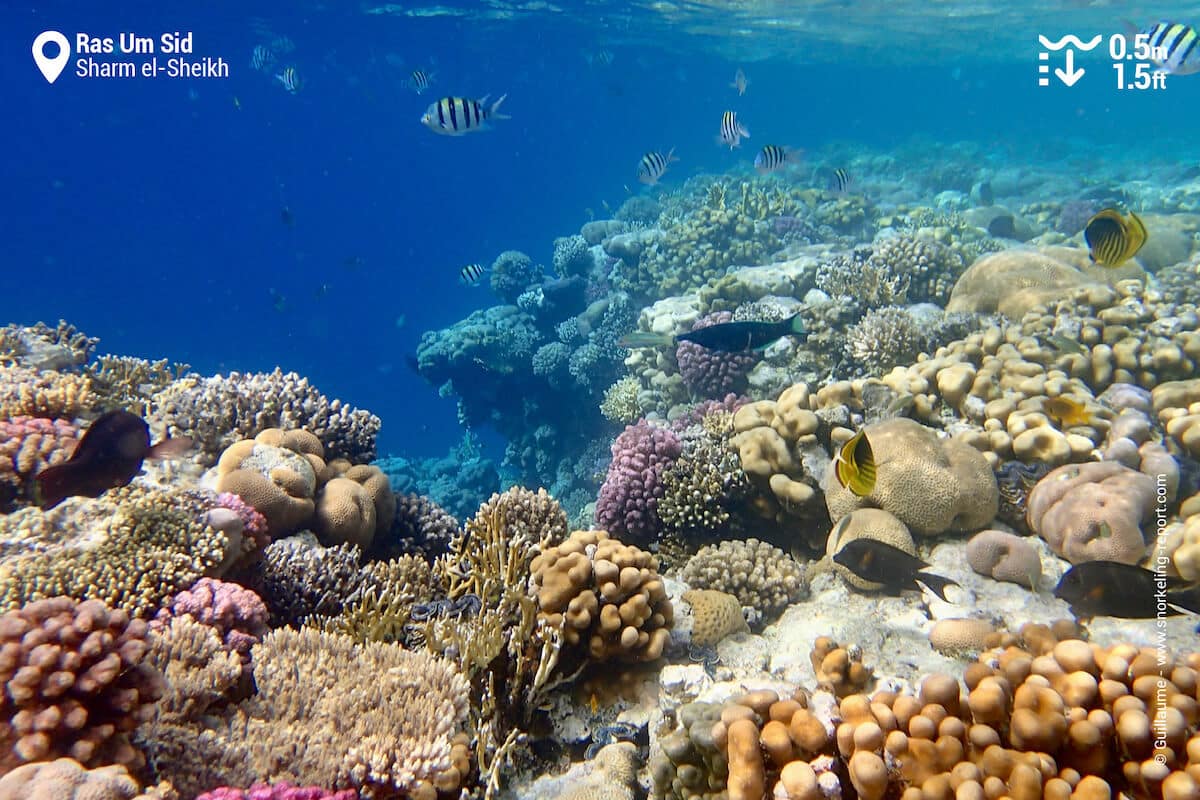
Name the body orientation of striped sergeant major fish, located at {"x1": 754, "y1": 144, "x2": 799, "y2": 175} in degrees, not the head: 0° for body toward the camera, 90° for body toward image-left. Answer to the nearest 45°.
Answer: approximately 90°

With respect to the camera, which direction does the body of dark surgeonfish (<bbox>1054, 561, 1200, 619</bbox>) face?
to the viewer's left

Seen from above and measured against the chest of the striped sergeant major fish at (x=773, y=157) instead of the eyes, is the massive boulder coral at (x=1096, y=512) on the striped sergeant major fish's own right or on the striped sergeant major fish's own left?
on the striped sergeant major fish's own left

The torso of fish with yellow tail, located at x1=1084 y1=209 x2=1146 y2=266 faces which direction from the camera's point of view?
to the viewer's left

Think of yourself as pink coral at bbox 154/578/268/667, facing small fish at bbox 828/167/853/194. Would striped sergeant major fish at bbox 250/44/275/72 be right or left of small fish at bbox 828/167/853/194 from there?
left

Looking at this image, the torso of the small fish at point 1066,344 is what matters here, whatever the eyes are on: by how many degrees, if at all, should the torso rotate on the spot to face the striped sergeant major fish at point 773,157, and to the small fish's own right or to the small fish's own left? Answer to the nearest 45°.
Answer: approximately 45° to the small fish's own right

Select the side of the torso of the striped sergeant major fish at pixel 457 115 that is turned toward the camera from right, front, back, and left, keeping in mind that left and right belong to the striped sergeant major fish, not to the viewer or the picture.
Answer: left

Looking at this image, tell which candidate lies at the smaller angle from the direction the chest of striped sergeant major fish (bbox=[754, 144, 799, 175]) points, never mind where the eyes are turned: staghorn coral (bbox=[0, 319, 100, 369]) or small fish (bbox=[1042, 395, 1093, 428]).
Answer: the staghorn coral

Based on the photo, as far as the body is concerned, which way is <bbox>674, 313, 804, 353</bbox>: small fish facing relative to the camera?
to the viewer's left
